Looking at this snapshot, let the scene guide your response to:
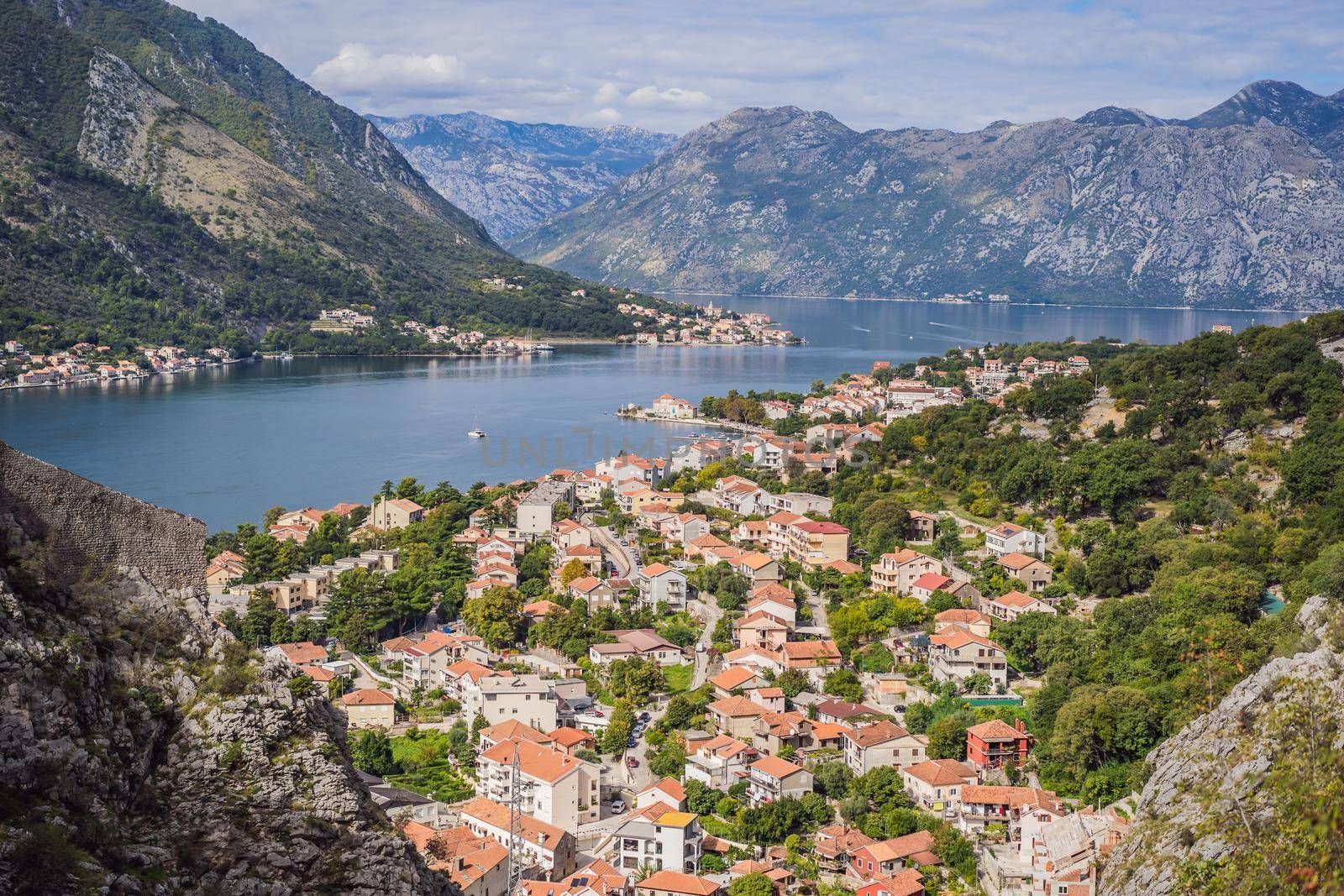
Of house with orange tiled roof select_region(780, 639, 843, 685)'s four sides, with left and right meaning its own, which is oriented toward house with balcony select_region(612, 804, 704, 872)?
front

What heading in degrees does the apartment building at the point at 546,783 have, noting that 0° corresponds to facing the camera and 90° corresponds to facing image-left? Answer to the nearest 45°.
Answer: approximately 45°

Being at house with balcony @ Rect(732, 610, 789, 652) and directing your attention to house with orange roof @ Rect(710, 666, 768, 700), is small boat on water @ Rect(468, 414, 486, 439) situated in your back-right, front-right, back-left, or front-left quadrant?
back-right

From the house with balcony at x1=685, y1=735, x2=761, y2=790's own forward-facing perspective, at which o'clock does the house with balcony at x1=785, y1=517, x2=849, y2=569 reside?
the house with balcony at x1=785, y1=517, x2=849, y2=569 is roughly at 5 o'clock from the house with balcony at x1=685, y1=735, x2=761, y2=790.

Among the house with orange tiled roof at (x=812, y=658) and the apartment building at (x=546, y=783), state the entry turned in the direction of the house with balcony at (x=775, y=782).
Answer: the house with orange tiled roof at (x=812, y=658)
